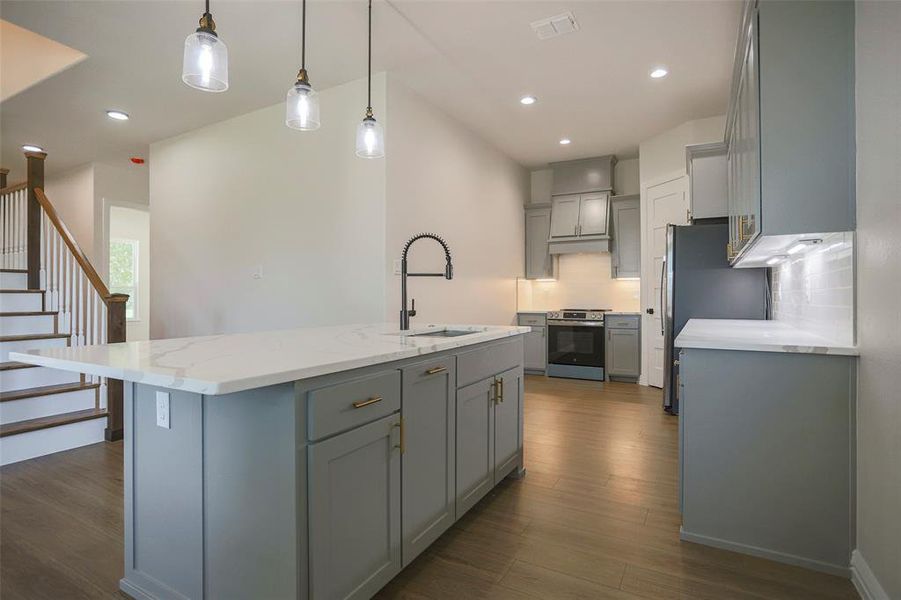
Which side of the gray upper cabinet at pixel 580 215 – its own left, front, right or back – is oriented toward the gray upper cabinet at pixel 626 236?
left

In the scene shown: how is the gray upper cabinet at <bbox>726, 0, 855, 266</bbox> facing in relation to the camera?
to the viewer's left

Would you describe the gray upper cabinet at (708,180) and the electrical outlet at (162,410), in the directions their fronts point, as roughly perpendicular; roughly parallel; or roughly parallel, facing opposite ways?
roughly perpendicular

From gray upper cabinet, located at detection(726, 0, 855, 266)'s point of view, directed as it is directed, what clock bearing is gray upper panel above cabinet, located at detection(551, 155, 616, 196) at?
gray upper panel above cabinet, located at detection(551, 155, 616, 196) is roughly at 2 o'clock from gray upper cabinet, located at detection(726, 0, 855, 266).

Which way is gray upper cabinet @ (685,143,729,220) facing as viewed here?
to the viewer's left

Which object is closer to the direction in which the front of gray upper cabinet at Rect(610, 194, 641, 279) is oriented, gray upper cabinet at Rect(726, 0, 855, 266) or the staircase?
the gray upper cabinet

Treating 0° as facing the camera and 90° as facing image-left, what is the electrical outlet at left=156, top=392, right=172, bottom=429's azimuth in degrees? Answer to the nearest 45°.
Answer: approximately 45°

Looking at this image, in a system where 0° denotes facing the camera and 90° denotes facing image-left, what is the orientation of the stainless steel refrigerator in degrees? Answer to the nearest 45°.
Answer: approximately 90°
